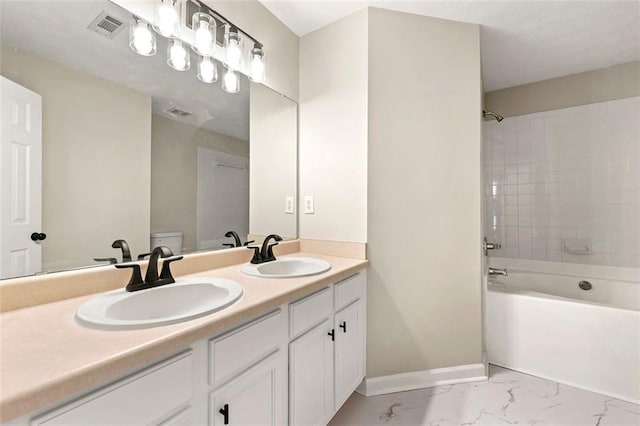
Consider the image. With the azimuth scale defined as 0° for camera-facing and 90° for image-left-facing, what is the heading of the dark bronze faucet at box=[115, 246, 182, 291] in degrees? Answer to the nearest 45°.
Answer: approximately 315°

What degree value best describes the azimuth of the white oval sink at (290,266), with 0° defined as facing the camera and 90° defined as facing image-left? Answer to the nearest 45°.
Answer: approximately 315°

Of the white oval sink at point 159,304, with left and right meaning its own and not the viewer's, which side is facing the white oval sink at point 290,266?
left

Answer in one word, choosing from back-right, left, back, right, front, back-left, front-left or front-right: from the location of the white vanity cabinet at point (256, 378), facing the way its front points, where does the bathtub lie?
front-left

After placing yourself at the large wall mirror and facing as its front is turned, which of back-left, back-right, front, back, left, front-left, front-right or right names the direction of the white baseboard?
front-left

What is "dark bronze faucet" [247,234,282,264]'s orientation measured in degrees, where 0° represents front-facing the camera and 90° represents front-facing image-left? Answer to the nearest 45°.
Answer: approximately 315°

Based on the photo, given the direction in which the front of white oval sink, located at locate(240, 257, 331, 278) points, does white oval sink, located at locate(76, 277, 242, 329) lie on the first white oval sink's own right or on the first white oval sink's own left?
on the first white oval sink's own right
